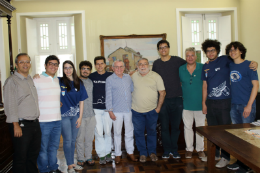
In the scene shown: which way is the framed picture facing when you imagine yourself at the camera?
facing the viewer

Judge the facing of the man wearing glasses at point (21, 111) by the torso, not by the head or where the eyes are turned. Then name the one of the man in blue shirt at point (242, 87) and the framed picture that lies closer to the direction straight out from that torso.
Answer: the man in blue shirt

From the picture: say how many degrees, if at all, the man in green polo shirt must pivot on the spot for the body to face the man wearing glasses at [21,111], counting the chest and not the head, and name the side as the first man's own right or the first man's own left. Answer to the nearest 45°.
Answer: approximately 45° to the first man's own right

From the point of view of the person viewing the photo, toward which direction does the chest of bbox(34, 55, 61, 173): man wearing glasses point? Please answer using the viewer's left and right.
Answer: facing the viewer and to the right of the viewer

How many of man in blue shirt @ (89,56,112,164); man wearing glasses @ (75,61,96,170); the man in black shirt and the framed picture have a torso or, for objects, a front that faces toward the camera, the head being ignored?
4

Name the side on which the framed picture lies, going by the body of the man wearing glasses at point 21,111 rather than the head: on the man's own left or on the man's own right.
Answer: on the man's own left

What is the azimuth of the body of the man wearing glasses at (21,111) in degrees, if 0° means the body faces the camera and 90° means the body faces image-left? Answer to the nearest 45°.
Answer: approximately 315°

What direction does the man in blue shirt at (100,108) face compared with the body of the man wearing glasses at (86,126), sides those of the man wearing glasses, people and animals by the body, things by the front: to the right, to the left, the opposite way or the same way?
the same way

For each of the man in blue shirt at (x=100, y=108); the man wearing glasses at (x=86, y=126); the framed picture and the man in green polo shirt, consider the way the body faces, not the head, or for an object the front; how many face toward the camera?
4

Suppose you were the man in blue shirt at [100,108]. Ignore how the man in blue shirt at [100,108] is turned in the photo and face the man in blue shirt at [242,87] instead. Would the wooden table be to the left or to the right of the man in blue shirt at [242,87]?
right

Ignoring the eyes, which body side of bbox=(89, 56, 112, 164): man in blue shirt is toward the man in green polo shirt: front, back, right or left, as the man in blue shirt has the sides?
left

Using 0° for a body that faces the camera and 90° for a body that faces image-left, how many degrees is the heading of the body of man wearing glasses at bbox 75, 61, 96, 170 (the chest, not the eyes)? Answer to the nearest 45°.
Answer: approximately 0°

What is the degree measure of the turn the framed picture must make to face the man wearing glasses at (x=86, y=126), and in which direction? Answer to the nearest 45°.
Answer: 0° — it already faces them

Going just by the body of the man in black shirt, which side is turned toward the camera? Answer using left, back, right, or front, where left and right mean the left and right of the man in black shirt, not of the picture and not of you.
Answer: front
